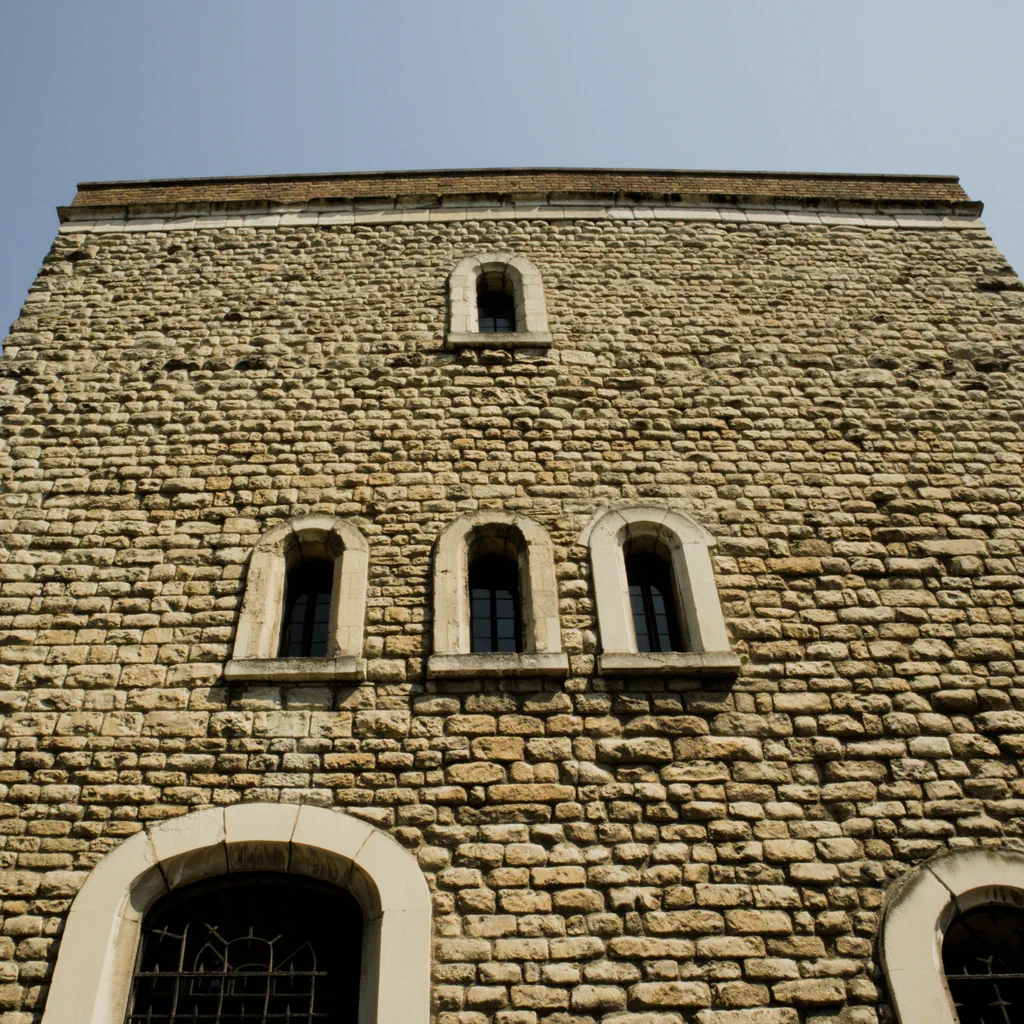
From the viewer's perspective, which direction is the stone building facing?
toward the camera
